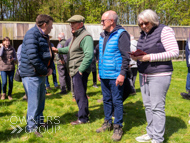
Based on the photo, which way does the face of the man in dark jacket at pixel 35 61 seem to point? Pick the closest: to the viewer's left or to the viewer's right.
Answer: to the viewer's right

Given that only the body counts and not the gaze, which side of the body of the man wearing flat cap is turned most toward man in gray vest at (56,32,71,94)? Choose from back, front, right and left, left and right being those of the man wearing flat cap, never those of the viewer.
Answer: right

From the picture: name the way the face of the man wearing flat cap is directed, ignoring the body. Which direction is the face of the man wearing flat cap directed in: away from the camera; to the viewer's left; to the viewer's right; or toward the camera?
to the viewer's left

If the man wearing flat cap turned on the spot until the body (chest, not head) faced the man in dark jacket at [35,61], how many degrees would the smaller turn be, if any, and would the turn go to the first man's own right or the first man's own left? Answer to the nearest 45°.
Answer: approximately 45° to the first man's own left

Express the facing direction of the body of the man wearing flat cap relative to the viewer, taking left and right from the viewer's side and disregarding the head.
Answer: facing to the left of the viewer

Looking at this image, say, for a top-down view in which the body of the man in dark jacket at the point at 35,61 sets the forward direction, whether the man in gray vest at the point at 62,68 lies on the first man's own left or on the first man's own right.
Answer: on the first man's own left

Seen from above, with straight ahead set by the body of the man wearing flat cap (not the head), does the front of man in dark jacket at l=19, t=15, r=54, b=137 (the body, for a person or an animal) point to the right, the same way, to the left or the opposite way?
the opposite way

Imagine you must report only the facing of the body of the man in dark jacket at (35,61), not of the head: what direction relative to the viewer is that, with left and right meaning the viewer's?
facing to the right of the viewer

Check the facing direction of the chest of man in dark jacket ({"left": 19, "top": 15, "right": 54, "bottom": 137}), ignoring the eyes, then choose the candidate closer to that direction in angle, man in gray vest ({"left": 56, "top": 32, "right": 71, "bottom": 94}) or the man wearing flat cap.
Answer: the man wearing flat cap

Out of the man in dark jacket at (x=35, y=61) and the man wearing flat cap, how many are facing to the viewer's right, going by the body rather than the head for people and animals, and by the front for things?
1
